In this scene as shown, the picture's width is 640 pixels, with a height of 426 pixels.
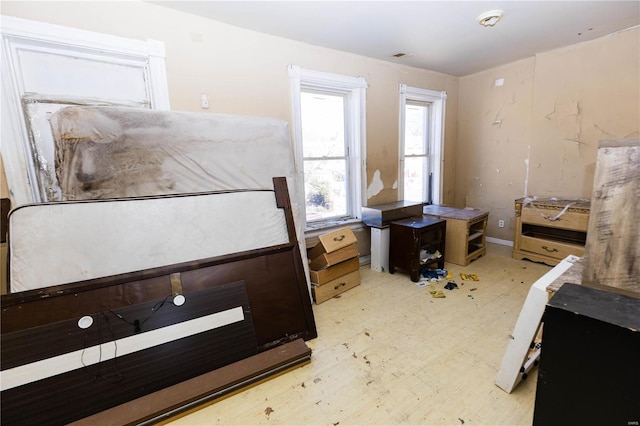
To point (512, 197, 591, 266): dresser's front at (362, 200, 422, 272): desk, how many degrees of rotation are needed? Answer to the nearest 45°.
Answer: approximately 45° to its right

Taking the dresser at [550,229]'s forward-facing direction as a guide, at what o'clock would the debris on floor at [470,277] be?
The debris on floor is roughly at 1 o'clock from the dresser.

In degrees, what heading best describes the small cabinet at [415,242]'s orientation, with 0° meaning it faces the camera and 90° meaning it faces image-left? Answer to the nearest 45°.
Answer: approximately 315°

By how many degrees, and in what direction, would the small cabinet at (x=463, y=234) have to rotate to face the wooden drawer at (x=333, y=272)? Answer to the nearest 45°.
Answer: approximately 90° to its right

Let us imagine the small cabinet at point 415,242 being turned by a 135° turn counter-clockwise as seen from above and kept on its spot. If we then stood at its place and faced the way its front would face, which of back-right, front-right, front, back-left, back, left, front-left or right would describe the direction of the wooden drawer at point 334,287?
back-left

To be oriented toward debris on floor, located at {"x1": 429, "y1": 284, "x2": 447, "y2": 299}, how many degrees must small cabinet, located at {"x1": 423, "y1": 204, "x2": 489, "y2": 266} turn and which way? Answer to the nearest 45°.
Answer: approximately 45° to its right

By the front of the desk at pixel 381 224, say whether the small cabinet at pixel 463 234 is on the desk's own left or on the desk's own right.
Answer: on the desk's own left

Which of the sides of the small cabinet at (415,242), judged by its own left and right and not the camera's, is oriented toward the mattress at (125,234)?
right

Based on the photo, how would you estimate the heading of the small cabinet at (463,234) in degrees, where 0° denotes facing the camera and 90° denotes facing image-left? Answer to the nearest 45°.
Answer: approximately 315°

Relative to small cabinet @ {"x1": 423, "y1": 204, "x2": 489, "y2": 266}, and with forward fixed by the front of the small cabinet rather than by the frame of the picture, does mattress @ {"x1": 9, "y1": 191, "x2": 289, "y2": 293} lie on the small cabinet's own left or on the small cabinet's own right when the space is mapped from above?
on the small cabinet's own right
